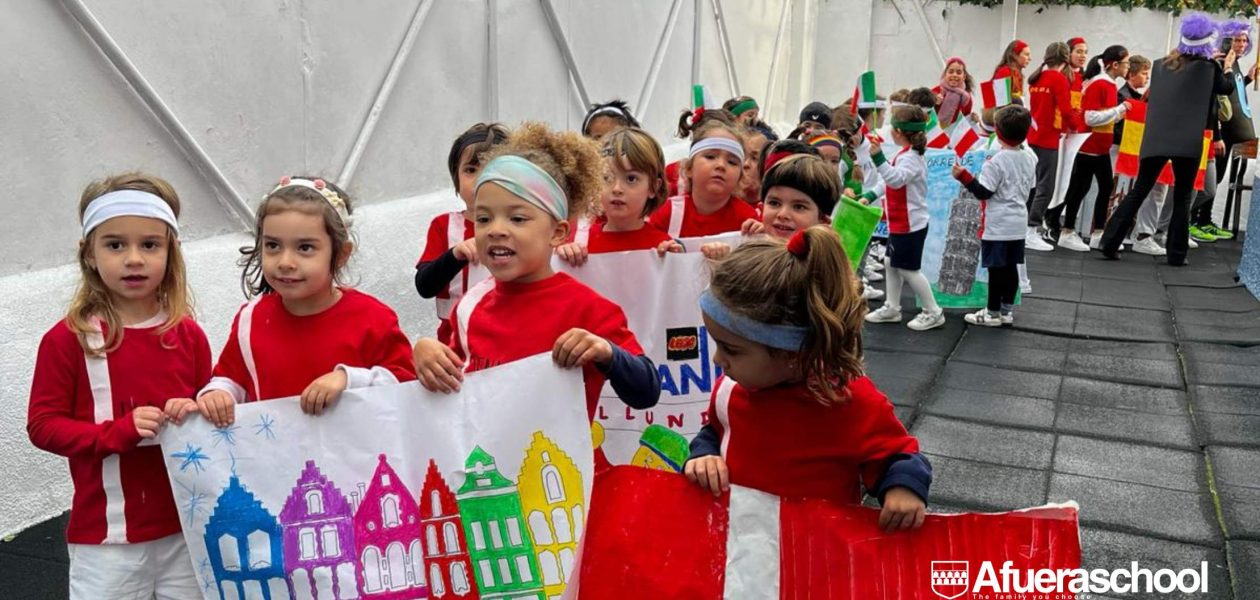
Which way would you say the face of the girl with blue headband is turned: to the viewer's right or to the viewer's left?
to the viewer's left

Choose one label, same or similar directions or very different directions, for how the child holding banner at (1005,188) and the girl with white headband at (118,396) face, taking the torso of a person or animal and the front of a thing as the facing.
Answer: very different directions

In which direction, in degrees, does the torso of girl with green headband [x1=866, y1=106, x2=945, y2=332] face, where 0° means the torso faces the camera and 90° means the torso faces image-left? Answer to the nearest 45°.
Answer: approximately 90°

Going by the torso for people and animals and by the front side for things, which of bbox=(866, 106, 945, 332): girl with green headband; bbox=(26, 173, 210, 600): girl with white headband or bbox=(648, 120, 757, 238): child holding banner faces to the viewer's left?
the girl with green headband

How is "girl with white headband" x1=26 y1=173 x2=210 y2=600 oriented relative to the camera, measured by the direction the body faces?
toward the camera

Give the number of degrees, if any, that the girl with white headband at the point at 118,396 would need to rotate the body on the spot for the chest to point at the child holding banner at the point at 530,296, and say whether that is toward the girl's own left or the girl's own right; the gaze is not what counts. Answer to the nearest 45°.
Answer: approximately 90° to the girl's own left

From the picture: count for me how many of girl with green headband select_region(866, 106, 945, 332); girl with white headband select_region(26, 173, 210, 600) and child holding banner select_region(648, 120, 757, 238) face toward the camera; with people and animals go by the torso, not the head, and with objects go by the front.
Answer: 2

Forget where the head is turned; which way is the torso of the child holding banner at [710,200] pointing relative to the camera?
toward the camera

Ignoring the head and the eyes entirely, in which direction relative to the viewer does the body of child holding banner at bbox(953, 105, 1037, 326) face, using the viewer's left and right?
facing away from the viewer and to the left of the viewer

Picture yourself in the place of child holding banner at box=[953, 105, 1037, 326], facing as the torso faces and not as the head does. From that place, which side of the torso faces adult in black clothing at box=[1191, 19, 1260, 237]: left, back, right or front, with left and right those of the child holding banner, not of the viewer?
right

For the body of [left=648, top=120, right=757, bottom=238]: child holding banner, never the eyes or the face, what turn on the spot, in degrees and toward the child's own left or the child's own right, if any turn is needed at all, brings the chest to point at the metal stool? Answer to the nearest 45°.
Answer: approximately 135° to the child's own left

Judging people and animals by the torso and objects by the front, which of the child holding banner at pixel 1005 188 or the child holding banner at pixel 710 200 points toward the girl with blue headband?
the child holding banner at pixel 710 200

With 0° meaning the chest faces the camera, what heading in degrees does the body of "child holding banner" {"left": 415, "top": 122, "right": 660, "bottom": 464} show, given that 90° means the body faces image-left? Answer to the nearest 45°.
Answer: approximately 45°
